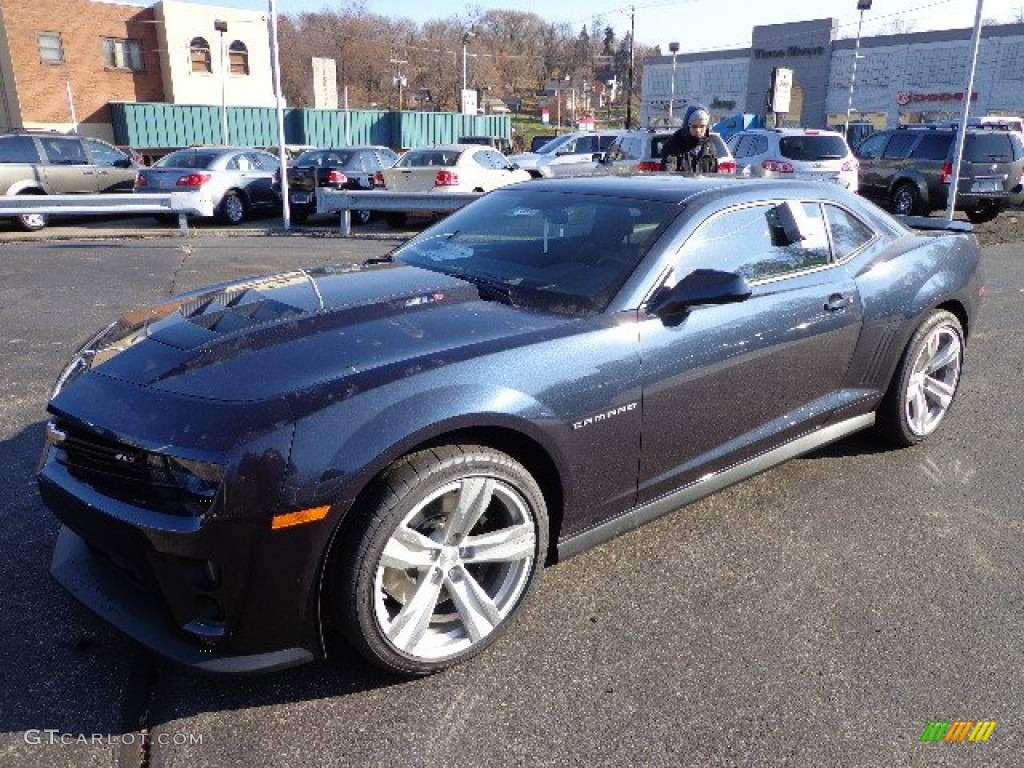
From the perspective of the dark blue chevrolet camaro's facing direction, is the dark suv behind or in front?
behind

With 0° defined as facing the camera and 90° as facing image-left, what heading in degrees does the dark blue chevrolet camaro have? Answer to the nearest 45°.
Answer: approximately 45°

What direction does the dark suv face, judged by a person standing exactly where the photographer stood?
facing away from the viewer and to the left of the viewer

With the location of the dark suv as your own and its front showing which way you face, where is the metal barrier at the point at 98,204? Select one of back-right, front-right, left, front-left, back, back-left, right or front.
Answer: left

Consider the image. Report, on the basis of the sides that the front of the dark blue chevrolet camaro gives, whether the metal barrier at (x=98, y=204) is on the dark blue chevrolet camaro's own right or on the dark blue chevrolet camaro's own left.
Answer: on the dark blue chevrolet camaro's own right

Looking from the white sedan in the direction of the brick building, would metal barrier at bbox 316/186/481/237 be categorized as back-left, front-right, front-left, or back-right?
back-left

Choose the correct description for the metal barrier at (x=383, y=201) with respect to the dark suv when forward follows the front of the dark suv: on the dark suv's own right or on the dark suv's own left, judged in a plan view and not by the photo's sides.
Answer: on the dark suv's own left

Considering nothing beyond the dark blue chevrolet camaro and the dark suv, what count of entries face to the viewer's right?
0

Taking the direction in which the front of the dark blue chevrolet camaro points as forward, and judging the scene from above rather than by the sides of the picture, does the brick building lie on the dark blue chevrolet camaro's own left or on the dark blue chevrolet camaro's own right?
on the dark blue chevrolet camaro's own right

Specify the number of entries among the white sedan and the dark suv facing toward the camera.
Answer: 0

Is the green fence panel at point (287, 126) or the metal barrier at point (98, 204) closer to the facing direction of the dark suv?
the green fence panel

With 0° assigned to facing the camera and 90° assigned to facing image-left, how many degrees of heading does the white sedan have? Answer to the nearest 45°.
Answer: approximately 225°

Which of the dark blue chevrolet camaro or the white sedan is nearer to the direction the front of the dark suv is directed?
the white sedan

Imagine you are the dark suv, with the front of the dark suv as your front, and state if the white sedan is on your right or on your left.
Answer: on your left

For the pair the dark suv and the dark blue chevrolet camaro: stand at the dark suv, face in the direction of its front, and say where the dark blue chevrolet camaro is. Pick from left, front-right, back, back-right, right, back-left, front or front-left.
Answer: back-left
